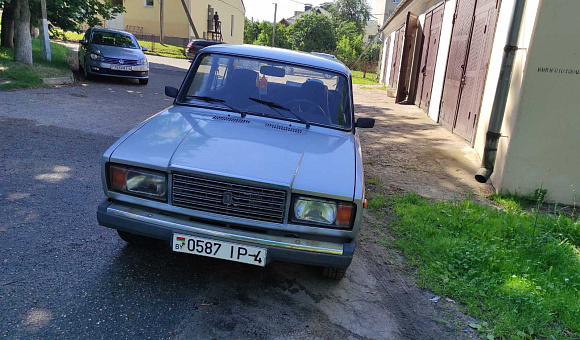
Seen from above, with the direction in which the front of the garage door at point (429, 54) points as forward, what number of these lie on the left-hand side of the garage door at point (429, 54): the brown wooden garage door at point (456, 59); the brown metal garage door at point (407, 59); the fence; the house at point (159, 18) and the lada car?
2

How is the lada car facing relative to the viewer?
toward the camera

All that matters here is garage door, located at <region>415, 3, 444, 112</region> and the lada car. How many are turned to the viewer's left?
1

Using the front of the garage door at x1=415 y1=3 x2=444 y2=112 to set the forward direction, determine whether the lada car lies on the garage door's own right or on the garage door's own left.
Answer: on the garage door's own left

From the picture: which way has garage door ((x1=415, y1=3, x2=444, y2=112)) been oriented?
to the viewer's left

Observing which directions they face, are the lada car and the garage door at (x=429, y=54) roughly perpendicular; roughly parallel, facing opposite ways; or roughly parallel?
roughly perpendicular

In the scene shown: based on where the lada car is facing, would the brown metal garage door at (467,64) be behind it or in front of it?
behind

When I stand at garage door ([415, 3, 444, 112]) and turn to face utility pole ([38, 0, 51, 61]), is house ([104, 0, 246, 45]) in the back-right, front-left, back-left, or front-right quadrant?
front-right

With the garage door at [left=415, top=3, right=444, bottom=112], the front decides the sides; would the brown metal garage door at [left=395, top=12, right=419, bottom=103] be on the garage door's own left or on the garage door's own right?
on the garage door's own right

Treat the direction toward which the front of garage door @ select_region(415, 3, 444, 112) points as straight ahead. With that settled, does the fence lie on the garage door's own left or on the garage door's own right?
on the garage door's own right

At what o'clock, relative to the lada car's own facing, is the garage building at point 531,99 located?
The garage building is roughly at 8 o'clock from the lada car.

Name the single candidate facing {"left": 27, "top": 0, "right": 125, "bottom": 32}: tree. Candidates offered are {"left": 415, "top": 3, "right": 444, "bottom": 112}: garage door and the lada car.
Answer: the garage door
